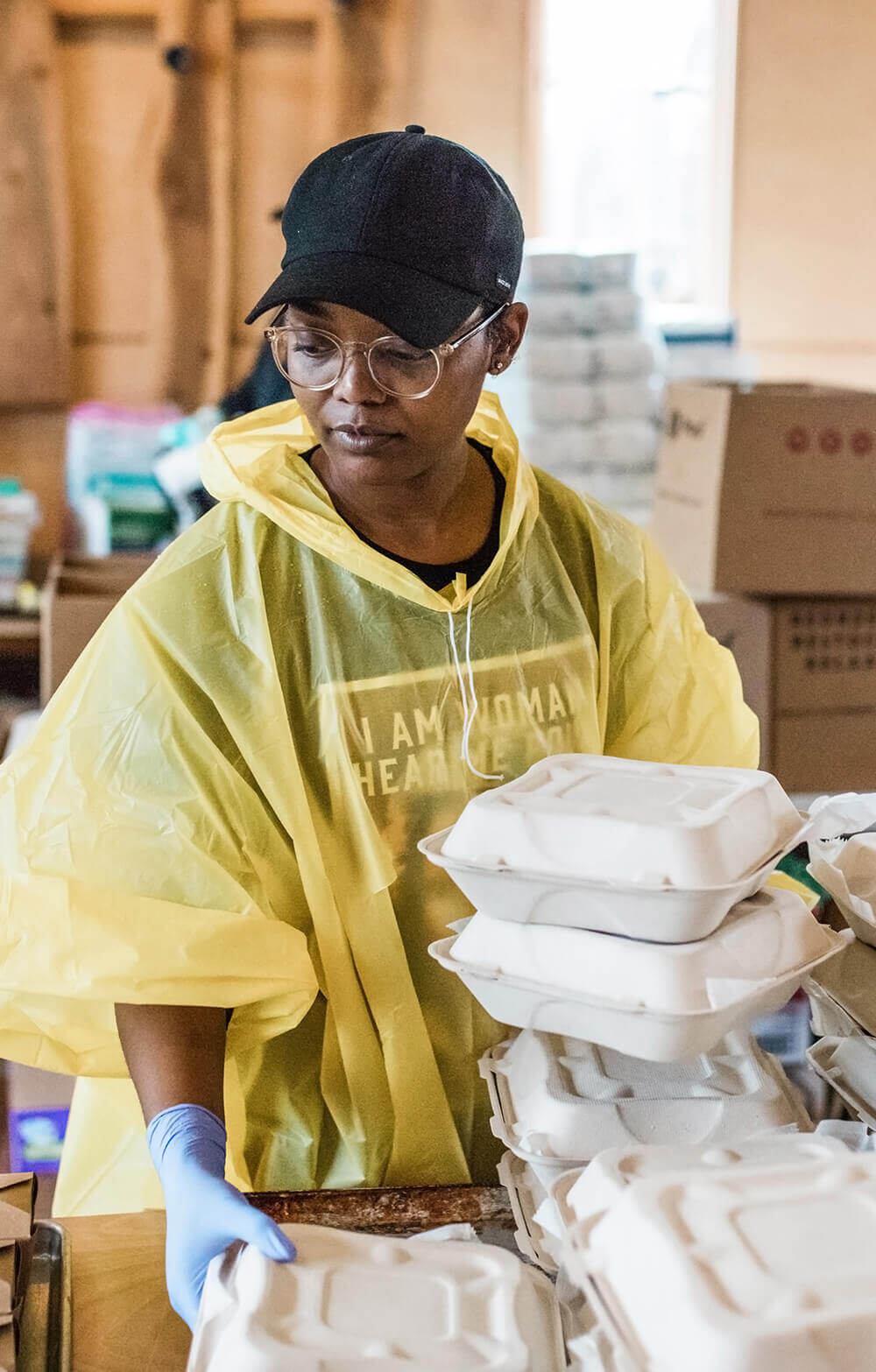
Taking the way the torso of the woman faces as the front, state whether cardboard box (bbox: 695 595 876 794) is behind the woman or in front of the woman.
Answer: behind

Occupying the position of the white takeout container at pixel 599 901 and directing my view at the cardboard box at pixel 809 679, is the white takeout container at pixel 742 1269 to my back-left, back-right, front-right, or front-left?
back-right

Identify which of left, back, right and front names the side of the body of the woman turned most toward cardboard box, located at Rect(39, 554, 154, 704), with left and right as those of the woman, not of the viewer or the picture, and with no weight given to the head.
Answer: back

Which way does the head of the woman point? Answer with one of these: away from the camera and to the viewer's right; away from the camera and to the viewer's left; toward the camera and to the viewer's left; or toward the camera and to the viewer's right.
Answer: toward the camera and to the viewer's left

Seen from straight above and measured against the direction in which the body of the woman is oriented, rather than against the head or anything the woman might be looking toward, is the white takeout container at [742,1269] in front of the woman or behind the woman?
in front

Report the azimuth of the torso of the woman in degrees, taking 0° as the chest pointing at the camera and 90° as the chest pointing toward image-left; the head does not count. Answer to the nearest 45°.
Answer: approximately 0°
